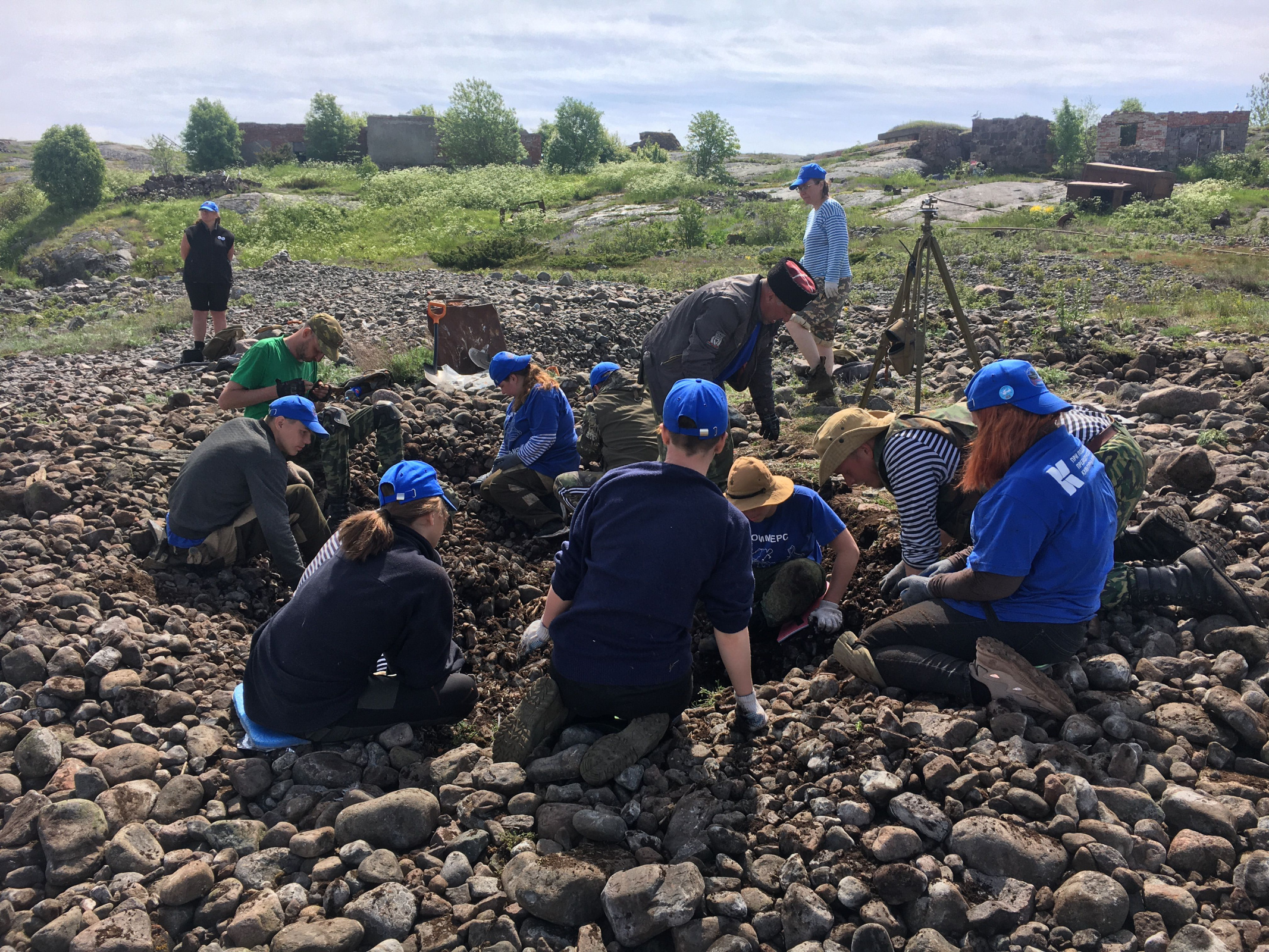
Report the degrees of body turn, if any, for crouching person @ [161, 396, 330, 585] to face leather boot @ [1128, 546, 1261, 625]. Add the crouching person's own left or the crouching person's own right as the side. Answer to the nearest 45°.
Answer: approximately 45° to the crouching person's own right

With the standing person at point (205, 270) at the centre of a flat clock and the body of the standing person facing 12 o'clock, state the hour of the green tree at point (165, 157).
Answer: The green tree is roughly at 6 o'clock from the standing person.

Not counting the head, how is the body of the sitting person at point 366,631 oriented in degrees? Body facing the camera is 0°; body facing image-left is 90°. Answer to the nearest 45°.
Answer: approximately 225°

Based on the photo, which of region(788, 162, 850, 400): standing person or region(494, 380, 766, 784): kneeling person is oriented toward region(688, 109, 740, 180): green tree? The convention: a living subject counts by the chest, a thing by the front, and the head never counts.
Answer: the kneeling person

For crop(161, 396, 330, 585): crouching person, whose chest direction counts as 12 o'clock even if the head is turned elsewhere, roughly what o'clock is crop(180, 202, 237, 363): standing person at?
The standing person is roughly at 9 o'clock from the crouching person.

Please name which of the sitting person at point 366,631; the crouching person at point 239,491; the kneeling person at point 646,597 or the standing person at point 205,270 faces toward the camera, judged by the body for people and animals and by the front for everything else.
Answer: the standing person

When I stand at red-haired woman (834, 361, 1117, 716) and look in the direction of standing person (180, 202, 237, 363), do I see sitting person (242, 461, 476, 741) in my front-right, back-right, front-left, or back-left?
front-left

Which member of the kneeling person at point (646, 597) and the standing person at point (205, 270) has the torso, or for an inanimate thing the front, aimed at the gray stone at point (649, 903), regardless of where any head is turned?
the standing person

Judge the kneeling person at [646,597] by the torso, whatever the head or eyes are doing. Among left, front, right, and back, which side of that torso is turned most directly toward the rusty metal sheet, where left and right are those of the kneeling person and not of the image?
front

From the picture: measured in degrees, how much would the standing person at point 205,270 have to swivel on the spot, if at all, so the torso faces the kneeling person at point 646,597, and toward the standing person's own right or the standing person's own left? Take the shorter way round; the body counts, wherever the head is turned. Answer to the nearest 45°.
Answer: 0° — they already face them

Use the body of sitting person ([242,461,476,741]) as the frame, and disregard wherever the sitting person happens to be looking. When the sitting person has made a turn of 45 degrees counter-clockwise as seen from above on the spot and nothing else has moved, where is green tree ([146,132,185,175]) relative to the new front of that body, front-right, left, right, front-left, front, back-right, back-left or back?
front

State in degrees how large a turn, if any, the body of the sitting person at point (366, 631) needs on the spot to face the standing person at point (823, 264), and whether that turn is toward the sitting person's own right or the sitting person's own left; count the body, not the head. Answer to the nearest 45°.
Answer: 0° — they already face them

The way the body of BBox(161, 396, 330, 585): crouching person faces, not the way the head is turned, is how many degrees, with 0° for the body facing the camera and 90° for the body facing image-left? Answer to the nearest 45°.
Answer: approximately 270°

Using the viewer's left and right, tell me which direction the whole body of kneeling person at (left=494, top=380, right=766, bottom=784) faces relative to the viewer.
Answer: facing away from the viewer

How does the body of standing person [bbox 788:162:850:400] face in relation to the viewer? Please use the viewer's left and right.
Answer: facing the viewer and to the left of the viewer
